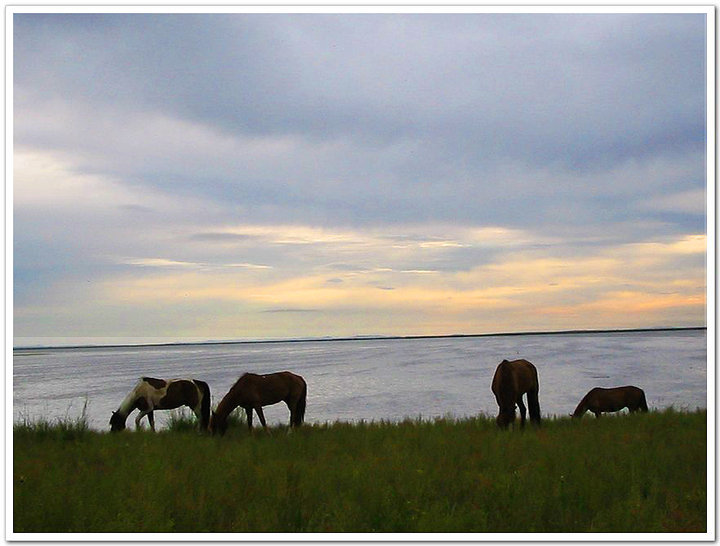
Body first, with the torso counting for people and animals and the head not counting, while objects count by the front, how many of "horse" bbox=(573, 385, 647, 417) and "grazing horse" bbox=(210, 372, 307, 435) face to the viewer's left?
2

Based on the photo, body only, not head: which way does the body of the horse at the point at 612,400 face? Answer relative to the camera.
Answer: to the viewer's left

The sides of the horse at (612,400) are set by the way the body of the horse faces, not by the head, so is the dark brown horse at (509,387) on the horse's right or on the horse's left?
on the horse's left

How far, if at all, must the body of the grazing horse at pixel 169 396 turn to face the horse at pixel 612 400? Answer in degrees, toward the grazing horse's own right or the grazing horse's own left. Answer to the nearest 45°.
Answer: approximately 180°

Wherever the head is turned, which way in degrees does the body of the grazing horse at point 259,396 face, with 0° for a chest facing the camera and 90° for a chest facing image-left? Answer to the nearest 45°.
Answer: approximately 90°

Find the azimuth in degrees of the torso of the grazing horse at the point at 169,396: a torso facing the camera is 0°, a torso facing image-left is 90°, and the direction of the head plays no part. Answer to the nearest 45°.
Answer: approximately 90°
